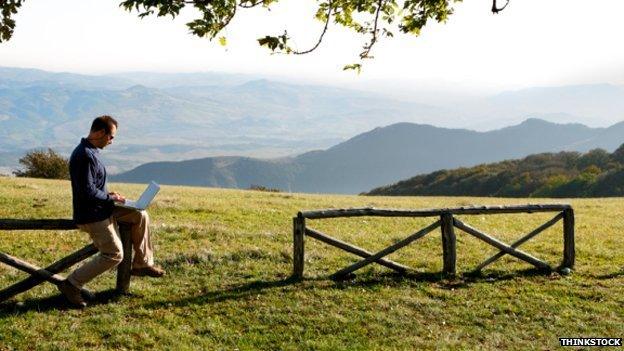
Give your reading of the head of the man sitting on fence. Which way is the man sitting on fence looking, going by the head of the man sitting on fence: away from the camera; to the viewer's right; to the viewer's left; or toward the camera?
to the viewer's right

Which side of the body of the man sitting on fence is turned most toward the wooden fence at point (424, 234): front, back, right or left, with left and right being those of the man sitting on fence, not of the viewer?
front

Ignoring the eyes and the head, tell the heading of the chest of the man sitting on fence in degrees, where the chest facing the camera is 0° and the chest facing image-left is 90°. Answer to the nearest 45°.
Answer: approximately 270°
